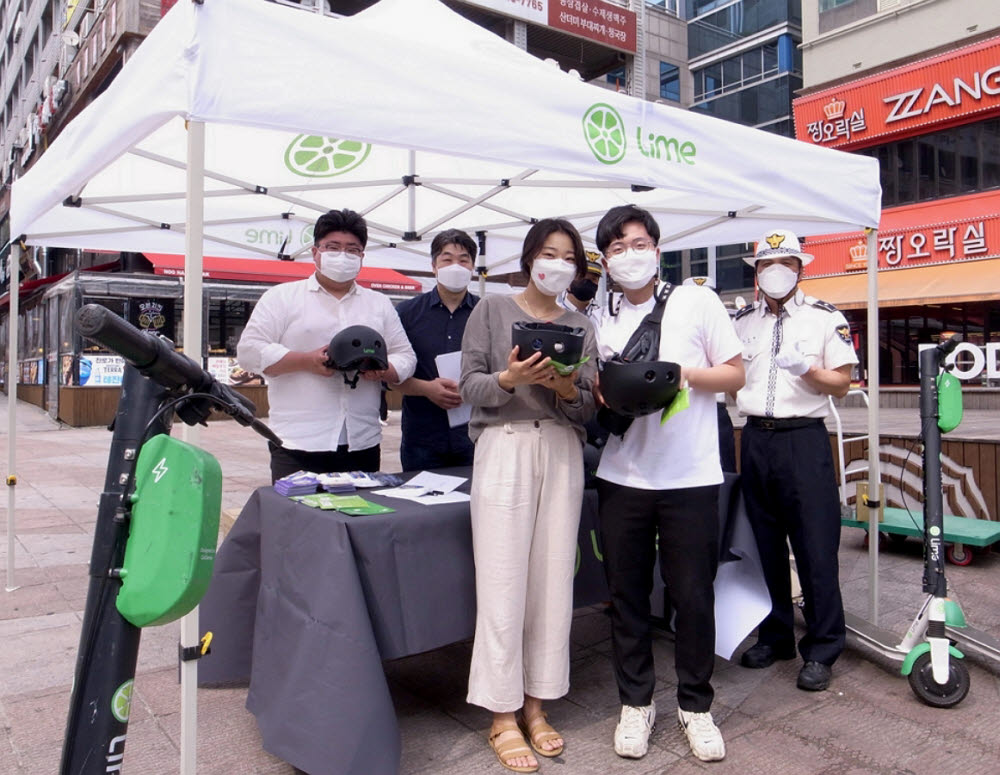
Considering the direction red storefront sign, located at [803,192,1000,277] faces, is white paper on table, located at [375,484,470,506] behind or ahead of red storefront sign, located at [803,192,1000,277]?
ahead

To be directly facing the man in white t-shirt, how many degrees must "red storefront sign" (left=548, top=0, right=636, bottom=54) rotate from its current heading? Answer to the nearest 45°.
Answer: approximately 45° to its right

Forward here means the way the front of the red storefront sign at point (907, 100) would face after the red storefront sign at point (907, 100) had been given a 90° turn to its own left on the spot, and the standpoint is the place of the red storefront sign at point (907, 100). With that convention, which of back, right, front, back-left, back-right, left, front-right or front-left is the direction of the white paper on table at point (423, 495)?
front-right

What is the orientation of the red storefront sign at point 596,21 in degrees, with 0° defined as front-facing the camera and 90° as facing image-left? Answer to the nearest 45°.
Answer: approximately 315°

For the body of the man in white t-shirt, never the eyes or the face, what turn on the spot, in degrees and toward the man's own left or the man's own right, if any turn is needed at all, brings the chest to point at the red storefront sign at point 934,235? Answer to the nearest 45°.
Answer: approximately 180°

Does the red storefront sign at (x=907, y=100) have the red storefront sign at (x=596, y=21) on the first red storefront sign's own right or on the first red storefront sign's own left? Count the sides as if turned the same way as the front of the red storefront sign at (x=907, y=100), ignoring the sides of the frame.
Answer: on the first red storefront sign's own right

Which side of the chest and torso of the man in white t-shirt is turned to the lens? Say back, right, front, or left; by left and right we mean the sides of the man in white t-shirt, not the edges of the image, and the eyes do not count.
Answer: front

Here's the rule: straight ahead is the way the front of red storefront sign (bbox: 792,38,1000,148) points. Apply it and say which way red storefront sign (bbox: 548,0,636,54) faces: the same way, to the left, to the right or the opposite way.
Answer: to the left

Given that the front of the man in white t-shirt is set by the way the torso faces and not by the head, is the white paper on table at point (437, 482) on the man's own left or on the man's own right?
on the man's own right
